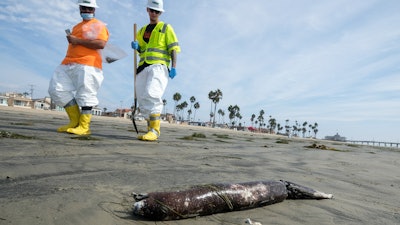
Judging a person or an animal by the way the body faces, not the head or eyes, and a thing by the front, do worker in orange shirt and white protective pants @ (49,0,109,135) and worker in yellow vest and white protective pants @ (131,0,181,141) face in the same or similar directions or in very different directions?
same or similar directions

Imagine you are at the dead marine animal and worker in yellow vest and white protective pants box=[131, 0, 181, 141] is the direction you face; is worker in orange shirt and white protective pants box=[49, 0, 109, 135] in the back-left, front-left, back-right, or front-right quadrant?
front-left

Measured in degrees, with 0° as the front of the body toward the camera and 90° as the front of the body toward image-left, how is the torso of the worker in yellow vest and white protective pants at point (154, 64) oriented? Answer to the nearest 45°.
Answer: approximately 45°

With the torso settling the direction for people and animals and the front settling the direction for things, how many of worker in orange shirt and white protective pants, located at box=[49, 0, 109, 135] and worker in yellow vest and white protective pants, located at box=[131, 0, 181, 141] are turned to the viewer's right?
0

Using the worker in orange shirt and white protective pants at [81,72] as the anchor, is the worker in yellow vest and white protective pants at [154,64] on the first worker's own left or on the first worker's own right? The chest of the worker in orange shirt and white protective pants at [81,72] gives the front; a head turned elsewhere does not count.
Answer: on the first worker's own left

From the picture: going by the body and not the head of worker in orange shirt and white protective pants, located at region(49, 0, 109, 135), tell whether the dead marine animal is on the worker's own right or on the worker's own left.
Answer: on the worker's own left

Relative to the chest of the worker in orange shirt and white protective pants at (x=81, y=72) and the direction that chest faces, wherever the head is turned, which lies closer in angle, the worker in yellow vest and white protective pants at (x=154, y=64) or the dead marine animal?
the dead marine animal

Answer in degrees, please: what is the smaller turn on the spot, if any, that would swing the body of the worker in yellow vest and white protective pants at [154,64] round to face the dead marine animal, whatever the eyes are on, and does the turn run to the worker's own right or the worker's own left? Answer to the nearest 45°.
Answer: approximately 45° to the worker's own left
